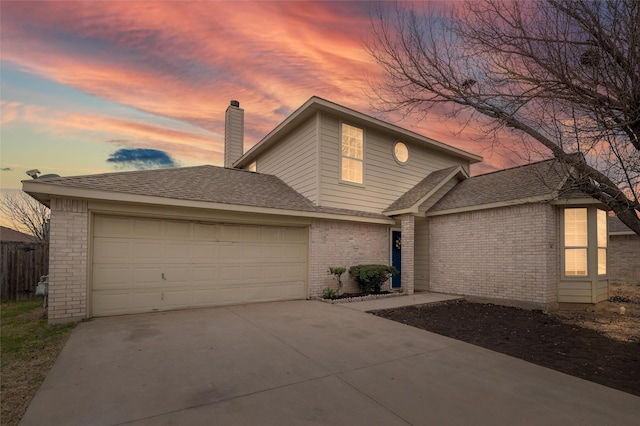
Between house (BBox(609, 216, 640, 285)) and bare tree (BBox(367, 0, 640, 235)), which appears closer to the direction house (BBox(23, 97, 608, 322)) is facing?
the bare tree

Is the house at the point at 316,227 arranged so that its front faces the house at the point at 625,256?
no

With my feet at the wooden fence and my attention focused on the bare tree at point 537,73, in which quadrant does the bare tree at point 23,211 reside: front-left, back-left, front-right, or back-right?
back-left

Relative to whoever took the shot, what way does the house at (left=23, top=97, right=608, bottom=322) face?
facing the viewer and to the right of the viewer

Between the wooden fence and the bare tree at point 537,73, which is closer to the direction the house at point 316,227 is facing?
the bare tree

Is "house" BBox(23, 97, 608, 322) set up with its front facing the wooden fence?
no

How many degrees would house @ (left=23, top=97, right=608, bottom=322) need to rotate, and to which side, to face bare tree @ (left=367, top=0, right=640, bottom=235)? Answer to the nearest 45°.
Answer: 0° — it already faces it

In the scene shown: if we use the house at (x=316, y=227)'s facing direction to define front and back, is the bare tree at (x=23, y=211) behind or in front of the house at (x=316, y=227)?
behind

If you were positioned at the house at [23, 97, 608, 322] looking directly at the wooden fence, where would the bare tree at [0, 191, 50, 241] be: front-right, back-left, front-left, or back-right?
front-right
